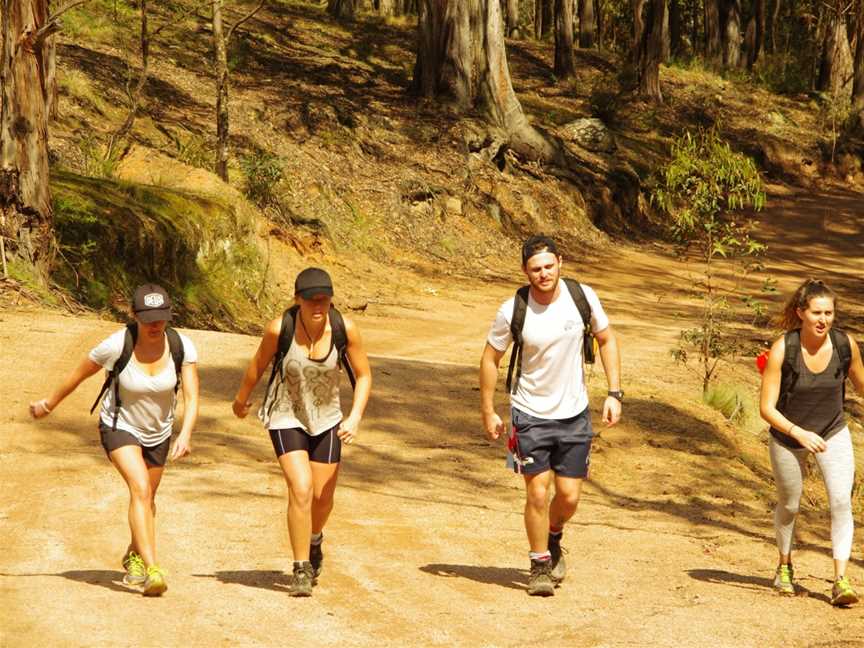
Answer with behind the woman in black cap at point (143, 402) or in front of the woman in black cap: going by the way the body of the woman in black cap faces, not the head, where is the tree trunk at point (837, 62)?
behind

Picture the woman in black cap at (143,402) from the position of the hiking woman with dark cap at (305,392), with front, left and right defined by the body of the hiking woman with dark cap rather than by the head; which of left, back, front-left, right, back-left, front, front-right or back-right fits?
right

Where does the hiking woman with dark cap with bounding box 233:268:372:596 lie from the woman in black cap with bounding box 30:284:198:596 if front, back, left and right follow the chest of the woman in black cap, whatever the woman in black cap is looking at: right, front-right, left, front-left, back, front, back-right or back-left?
left

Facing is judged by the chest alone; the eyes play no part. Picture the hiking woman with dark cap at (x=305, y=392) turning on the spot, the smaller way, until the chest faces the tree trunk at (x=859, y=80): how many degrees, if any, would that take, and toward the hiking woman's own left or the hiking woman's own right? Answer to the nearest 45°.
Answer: approximately 135° to the hiking woman's own left

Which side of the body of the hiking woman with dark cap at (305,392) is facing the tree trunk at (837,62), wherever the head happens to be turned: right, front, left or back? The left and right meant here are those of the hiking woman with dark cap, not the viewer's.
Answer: back

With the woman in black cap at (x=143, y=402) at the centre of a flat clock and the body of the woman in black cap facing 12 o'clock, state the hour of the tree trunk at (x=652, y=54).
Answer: The tree trunk is roughly at 7 o'clock from the woman in black cap.

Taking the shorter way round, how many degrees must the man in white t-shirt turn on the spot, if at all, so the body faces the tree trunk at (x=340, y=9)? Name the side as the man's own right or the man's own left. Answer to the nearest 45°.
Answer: approximately 180°

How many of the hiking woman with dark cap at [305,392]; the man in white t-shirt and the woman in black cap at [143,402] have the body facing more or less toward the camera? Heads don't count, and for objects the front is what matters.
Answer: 3

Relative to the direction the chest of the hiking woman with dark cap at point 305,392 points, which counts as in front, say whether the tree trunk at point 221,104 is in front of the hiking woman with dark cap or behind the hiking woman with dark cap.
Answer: behind

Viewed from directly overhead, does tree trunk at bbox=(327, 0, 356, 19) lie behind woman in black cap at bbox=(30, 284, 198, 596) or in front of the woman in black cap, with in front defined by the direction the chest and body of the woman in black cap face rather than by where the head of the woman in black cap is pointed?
behind
